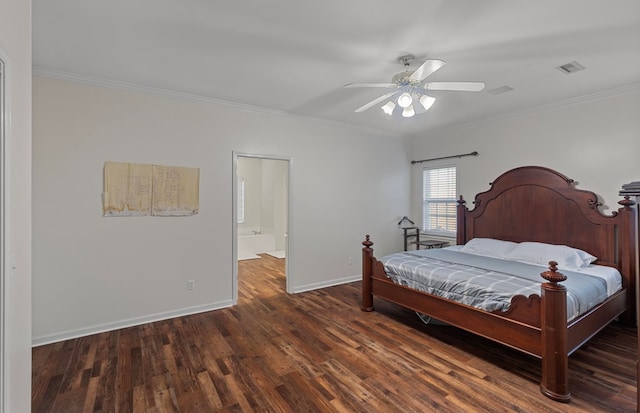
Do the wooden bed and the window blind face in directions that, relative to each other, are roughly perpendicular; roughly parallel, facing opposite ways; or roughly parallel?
roughly parallel

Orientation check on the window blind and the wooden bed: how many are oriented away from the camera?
0

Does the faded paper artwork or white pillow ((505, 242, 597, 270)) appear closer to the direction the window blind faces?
the faded paper artwork

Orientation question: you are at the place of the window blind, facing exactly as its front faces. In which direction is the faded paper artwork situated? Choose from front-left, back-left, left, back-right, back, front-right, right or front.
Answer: front

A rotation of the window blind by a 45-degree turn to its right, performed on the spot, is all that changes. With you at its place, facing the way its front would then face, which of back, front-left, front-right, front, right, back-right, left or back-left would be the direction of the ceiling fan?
left

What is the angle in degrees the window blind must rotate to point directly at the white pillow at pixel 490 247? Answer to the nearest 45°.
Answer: approximately 90° to its left

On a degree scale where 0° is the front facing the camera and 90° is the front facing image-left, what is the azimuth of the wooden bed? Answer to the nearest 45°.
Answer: approximately 45°

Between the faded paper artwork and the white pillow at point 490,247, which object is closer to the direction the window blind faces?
the faded paper artwork

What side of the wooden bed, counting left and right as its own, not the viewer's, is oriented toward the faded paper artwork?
front

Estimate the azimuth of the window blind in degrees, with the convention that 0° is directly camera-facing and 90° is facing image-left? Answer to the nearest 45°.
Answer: approximately 45°

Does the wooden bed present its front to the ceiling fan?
yes

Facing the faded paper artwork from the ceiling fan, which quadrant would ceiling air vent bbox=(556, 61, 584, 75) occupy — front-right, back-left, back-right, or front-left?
back-right

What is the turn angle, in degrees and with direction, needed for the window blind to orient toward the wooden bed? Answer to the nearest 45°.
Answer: approximately 90° to its left
